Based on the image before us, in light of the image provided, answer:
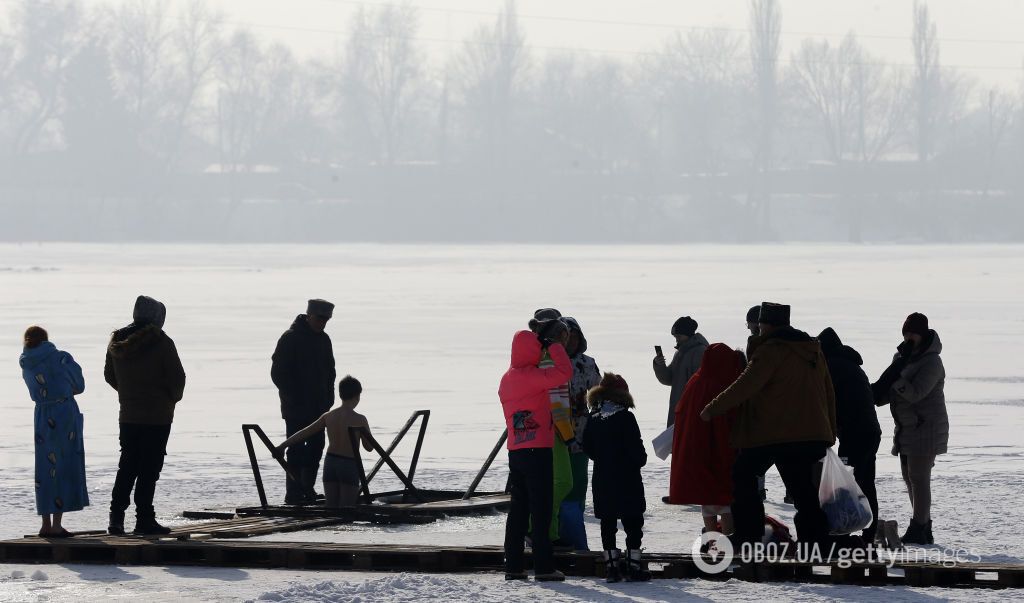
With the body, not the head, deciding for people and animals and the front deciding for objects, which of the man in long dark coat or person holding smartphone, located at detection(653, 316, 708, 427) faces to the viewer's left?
the person holding smartphone

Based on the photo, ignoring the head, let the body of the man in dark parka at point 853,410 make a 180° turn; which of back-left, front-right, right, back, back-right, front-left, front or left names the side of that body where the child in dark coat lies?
back-right

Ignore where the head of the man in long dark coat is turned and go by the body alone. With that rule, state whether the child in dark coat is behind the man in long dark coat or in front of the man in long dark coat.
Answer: in front

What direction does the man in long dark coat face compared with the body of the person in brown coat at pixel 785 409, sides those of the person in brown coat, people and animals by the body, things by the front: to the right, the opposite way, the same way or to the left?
the opposite way

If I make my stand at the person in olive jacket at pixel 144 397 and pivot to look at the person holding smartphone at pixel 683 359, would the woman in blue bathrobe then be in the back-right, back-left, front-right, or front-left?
back-left

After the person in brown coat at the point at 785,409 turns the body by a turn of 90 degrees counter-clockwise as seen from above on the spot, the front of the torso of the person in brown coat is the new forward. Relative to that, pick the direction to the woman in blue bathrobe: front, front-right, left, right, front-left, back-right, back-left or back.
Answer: front-right

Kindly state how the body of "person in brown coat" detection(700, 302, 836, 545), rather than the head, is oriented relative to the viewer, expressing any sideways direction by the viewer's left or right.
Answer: facing away from the viewer and to the left of the viewer

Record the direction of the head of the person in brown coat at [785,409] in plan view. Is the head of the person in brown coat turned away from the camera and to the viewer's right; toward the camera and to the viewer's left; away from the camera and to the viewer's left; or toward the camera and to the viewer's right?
away from the camera and to the viewer's left

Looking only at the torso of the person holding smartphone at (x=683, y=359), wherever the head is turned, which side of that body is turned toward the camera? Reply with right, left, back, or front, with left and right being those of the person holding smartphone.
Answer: left

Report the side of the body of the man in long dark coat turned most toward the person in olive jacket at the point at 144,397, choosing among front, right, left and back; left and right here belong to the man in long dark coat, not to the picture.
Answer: right
